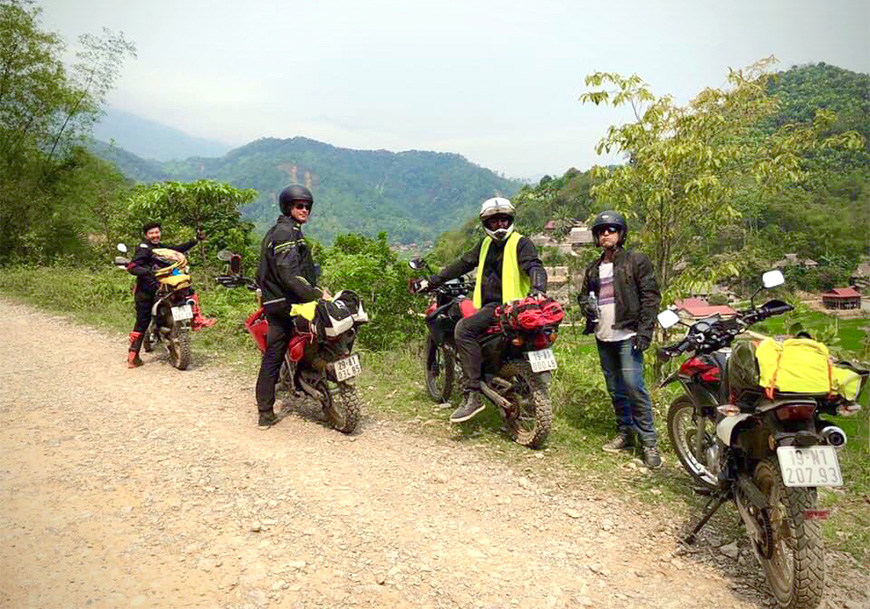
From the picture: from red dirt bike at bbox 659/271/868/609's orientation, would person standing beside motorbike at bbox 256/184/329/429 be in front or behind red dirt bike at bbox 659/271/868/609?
in front

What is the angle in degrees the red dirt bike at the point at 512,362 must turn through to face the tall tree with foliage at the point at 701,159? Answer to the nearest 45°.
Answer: approximately 90° to its right

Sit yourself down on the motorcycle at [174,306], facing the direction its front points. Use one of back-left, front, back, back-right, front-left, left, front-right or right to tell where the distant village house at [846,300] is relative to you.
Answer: front-right

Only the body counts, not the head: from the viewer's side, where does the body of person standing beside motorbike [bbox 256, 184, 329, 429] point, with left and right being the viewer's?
facing to the right of the viewer

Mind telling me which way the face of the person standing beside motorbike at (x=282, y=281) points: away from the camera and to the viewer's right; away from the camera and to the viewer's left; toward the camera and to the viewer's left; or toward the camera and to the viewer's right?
toward the camera and to the viewer's right

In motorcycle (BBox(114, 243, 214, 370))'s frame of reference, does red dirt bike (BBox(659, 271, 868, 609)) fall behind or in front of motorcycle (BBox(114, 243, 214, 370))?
behind

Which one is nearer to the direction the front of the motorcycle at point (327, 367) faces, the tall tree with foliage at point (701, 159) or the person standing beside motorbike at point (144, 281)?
the person standing beside motorbike

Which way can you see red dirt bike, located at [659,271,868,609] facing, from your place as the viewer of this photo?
facing away from the viewer and to the left of the viewer

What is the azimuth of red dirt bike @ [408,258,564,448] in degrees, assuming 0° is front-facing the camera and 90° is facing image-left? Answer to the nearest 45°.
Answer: approximately 135°

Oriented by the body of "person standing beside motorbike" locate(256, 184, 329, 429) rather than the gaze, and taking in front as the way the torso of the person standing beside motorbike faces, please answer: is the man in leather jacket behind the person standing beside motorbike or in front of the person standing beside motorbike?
in front

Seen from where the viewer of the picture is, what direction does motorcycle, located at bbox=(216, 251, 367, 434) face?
facing away from the viewer and to the left of the viewer

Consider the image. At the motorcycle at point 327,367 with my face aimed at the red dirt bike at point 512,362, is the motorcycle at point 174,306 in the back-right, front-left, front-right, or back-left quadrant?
back-left
